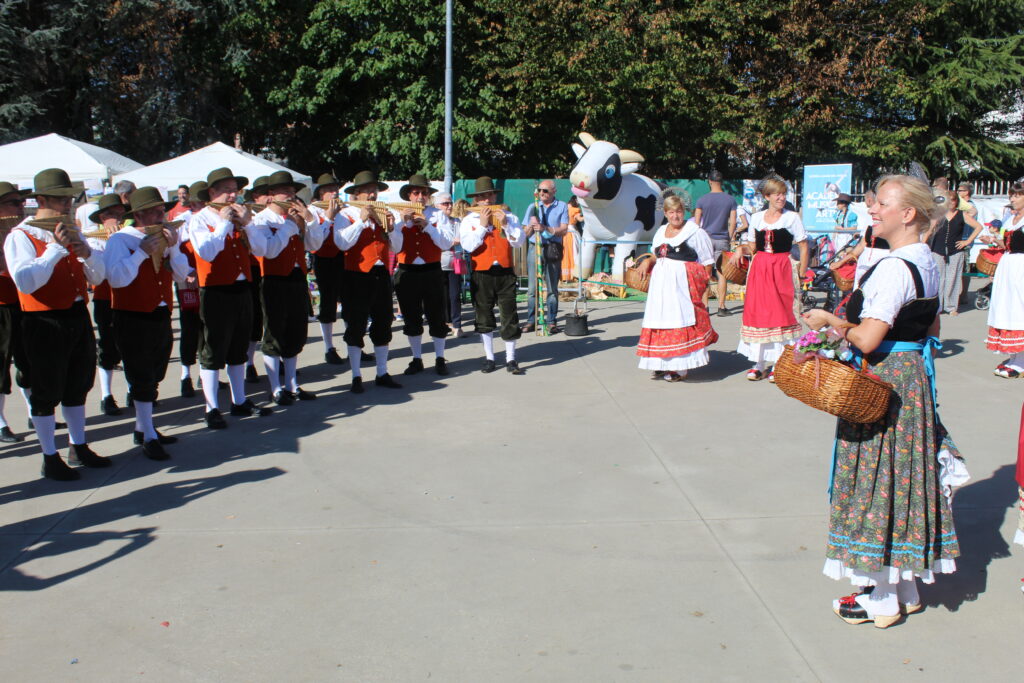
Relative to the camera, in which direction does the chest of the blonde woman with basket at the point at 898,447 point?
to the viewer's left

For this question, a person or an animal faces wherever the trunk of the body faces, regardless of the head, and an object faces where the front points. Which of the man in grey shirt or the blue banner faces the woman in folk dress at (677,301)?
the blue banner

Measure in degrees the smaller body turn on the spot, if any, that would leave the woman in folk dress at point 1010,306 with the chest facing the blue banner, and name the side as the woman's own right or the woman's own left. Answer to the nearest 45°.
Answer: approximately 135° to the woman's own right

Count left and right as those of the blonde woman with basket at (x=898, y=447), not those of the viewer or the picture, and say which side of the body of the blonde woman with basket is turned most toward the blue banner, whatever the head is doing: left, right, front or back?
right

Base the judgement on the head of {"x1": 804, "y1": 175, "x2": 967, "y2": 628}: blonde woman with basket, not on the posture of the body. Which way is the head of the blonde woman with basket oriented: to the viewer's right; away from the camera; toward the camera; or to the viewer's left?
to the viewer's left

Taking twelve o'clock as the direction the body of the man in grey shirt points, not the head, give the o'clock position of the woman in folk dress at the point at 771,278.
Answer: The woman in folk dress is roughly at 6 o'clock from the man in grey shirt.

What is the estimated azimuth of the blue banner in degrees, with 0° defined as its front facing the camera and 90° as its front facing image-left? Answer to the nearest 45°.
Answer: approximately 0°

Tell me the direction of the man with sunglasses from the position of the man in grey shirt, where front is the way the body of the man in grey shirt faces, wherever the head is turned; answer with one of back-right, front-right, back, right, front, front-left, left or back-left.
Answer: back-left

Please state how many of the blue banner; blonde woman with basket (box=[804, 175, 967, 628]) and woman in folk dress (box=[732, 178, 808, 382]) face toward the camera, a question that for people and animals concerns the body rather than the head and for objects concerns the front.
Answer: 2

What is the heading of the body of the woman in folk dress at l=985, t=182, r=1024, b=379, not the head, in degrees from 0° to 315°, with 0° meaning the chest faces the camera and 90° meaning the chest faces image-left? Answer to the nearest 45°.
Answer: approximately 45°
